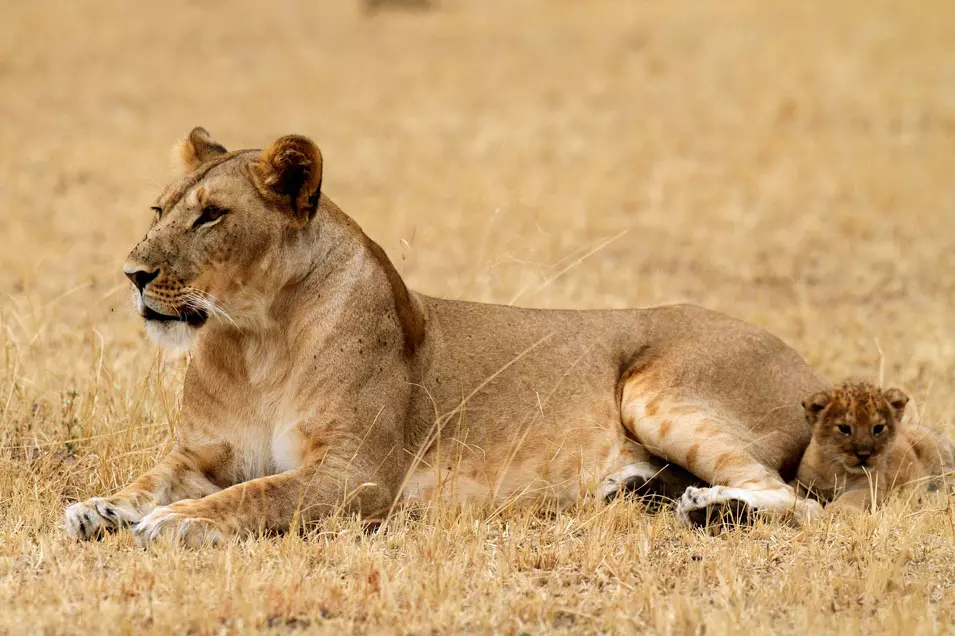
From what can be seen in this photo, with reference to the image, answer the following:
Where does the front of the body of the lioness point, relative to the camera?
to the viewer's left

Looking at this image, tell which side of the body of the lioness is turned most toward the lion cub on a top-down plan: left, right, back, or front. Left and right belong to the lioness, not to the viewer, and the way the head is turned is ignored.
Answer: back

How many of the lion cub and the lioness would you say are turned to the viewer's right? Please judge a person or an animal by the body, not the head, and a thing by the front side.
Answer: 0

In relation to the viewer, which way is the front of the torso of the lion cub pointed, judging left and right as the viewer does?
facing the viewer and to the left of the viewer
